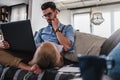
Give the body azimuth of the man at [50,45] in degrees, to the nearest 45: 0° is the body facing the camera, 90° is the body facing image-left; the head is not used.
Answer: approximately 45°
